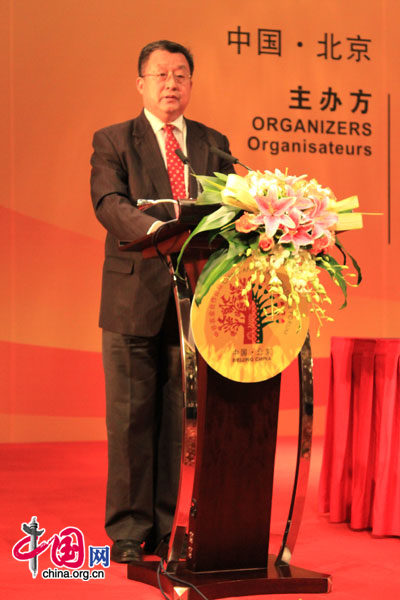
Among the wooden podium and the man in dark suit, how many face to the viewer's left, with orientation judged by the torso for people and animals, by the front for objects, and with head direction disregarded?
0

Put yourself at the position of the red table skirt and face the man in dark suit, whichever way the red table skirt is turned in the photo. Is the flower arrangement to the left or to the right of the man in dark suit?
left

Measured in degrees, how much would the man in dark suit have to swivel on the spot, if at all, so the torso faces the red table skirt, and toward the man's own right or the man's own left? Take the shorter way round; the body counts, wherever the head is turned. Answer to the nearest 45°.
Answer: approximately 90° to the man's own left

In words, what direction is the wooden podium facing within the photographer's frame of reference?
facing the viewer and to the right of the viewer

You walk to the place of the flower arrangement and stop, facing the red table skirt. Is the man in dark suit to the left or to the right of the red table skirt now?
left

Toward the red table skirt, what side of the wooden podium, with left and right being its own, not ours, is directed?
left

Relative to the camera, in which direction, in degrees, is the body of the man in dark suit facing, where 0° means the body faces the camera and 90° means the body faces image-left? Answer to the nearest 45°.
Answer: approximately 315°

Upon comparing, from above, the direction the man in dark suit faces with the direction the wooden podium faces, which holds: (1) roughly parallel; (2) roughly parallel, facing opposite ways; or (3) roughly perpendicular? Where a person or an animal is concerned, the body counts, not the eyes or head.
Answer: roughly parallel

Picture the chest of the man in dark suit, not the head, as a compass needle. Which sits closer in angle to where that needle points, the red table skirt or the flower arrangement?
the flower arrangement
